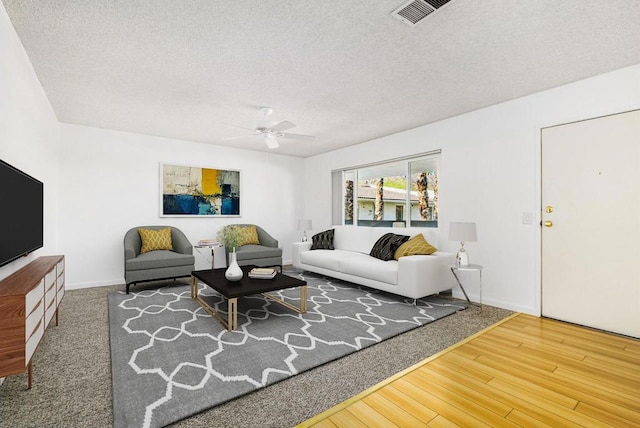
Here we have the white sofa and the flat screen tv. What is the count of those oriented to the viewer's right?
1

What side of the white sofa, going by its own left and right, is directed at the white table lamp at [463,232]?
left

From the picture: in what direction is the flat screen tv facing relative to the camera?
to the viewer's right

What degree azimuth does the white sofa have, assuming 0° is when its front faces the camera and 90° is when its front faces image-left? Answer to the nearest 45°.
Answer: approximately 45°

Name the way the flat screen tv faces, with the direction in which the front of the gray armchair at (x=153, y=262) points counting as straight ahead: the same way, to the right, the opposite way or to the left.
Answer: to the left

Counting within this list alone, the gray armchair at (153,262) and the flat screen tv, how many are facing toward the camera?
1

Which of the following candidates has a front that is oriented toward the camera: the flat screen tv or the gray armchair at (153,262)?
the gray armchair

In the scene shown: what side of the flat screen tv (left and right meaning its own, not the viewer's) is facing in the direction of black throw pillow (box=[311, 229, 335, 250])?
front

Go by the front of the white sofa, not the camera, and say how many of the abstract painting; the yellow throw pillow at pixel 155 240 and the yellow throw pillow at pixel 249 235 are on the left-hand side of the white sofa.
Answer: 0

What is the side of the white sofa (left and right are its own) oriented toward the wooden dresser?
front

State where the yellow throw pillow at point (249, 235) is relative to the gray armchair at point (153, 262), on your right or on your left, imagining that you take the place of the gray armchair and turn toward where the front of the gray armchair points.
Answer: on your left

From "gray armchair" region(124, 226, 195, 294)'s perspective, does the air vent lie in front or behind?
in front

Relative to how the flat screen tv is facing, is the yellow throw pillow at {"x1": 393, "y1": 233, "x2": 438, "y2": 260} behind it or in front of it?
in front

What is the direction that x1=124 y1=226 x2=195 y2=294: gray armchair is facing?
toward the camera

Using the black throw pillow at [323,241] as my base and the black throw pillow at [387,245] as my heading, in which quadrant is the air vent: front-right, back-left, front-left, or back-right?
front-right

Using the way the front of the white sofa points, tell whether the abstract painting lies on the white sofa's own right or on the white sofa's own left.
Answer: on the white sofa's own right
